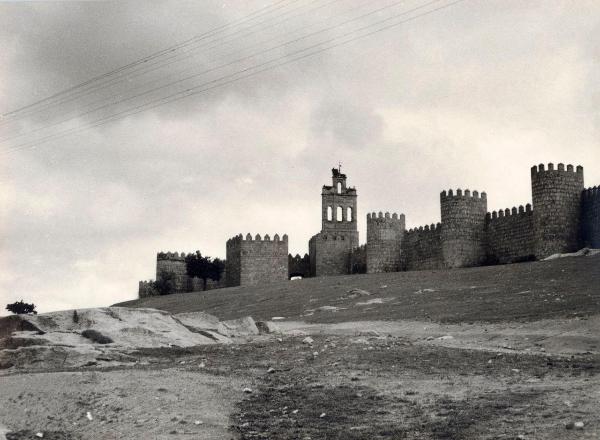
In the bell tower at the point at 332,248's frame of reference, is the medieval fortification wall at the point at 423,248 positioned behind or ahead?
ahead

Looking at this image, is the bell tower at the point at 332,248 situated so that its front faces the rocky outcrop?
yes

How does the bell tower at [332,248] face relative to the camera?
toward the camera

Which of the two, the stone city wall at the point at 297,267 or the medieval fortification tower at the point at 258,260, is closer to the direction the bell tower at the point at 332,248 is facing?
the medieval fortification tower

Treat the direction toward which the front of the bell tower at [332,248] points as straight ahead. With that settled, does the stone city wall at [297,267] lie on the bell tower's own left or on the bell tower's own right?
on the bell tower's own right

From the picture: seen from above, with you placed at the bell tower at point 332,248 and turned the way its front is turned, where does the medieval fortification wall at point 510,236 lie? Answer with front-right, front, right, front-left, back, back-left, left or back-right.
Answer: front-left

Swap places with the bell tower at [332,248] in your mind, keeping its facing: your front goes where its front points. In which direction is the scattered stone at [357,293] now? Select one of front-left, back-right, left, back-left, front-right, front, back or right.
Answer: front

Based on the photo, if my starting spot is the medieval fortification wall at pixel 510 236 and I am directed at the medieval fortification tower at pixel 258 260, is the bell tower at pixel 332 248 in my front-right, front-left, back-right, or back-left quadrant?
front-right
